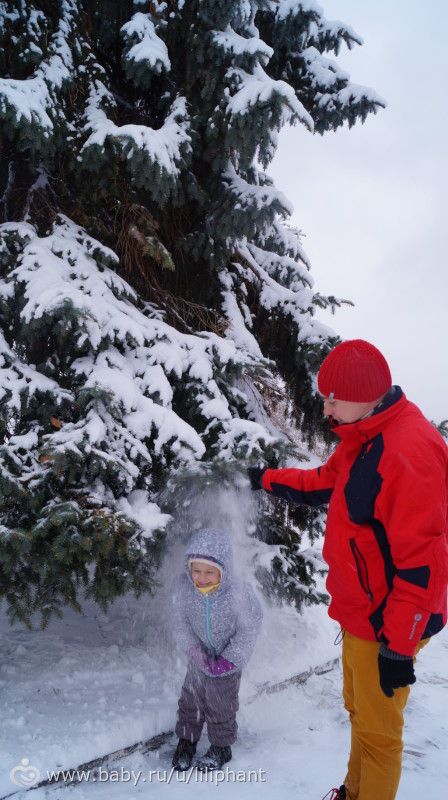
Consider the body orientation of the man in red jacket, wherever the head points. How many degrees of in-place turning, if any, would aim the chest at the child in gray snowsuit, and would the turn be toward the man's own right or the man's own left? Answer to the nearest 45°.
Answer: approximately 45° to the man's own right

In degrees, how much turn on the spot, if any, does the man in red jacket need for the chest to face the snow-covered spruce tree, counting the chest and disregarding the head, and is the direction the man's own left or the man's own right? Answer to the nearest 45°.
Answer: approximately 45° to the man's own right

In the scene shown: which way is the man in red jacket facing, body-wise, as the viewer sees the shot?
to the viewer's left
